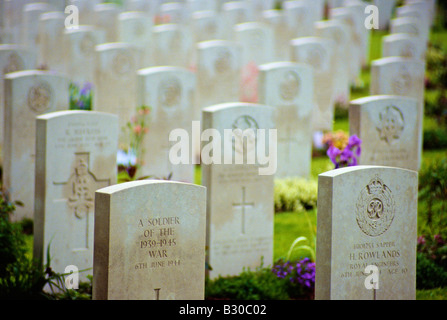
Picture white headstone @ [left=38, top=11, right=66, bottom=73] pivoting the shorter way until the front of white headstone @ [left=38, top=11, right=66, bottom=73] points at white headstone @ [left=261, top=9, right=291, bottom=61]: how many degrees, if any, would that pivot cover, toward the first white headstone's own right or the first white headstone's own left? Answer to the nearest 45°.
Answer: approximately 90° to the first white headstone's own left

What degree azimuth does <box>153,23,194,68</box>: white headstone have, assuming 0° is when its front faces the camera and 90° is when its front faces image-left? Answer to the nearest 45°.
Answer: approximately 0°

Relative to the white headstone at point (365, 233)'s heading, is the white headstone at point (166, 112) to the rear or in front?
to the rear

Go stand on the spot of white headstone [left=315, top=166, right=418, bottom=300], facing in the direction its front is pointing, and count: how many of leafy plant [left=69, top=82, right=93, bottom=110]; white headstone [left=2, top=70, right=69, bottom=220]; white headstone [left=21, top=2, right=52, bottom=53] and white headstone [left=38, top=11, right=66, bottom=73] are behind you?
4

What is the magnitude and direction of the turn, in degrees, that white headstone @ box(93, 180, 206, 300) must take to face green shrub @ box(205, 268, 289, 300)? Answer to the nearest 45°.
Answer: approximately 90° to its left

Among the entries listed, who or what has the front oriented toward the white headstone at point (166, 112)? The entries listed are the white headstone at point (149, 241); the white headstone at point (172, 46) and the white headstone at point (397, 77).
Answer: the white headstone at point (172, 46)

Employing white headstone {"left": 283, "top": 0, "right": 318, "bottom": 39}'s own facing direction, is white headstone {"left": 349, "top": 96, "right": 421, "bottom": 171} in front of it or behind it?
in front

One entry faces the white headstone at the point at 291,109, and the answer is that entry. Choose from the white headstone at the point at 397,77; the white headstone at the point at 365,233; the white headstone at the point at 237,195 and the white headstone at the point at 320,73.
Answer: the white headstone at the point at 320,73

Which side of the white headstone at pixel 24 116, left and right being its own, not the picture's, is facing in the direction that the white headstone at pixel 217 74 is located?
left

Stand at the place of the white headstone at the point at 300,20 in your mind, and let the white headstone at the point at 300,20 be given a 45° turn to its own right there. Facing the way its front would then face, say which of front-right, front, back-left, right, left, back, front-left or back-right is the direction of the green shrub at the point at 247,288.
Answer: front-left

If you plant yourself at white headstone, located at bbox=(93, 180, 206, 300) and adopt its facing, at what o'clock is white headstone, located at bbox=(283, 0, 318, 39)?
white headstone, located at bbox=(283, 0, 318, 39) is roughly at 8 o'clock from white headstone, located at bbox=(93, 180, 206, 300).

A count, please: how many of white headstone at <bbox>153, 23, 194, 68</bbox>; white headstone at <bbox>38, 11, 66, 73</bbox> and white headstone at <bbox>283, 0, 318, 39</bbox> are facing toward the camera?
3

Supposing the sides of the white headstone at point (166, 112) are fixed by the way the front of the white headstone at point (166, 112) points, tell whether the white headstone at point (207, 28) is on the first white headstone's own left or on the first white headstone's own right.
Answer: on the first white headstone's own left
